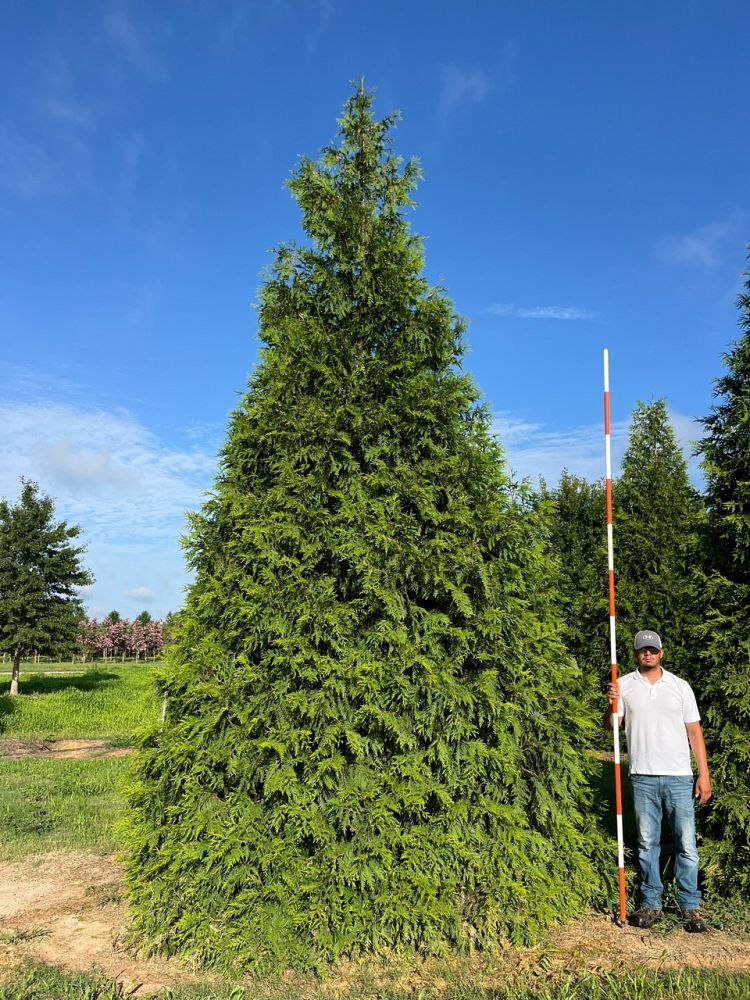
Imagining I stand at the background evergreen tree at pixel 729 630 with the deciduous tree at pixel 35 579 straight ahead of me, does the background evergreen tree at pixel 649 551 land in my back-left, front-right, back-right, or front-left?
front-right

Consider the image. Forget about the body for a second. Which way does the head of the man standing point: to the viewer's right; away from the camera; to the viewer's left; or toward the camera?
toward the camera

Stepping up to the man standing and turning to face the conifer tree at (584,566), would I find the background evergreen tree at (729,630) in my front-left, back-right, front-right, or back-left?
front-right

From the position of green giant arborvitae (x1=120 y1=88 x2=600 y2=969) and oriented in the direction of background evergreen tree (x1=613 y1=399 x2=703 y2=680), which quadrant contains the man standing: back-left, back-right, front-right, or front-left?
front-right

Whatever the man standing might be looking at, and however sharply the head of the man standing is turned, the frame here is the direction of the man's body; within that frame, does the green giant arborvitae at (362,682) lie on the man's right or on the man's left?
on the man's right

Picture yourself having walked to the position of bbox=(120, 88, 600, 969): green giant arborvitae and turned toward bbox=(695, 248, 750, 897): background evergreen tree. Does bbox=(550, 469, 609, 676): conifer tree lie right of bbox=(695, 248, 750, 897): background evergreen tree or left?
left

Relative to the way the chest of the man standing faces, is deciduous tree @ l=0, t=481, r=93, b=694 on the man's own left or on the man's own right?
on the man's own right

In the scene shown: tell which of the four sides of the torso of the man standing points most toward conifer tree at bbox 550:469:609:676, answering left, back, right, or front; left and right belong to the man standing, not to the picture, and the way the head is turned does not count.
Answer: back

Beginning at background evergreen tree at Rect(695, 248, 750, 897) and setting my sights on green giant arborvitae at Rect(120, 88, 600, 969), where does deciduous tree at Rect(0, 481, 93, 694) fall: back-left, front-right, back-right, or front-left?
front-right

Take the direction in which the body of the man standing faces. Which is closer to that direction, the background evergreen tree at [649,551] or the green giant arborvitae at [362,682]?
the green giant arborvitae

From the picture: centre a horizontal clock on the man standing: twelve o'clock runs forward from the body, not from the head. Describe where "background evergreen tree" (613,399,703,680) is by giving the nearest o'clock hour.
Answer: The background evergreen tree is roughly at 6 o'clock from the man standing.

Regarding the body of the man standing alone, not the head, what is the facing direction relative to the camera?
toward the camera
